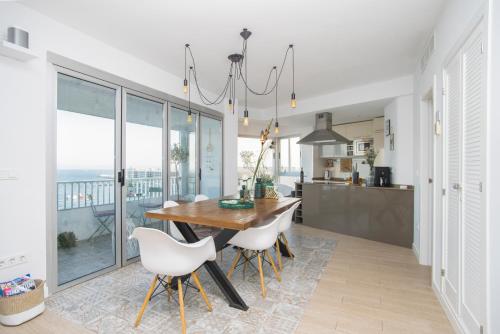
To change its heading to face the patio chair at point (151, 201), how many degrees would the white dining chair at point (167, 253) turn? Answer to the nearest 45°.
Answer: approximately 45° to its left

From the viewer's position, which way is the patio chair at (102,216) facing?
facing to the right of the viewer

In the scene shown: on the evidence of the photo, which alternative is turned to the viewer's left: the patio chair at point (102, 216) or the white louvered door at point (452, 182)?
the white louvered door

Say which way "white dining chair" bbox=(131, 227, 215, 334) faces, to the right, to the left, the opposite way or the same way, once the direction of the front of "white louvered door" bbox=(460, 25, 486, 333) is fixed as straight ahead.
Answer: to the right

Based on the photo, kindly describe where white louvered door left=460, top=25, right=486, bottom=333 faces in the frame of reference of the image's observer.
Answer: facing to the left of the viewer

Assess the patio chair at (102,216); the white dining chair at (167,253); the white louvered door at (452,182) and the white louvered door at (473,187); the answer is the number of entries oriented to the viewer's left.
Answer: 2

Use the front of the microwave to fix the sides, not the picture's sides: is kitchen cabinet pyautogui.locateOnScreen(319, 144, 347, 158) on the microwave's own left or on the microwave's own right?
on the microwave's own right

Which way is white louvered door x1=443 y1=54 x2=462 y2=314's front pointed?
to the viewer's left

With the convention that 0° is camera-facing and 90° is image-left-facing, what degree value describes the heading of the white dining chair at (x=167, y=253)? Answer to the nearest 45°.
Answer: approximately 225°
